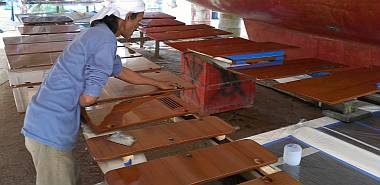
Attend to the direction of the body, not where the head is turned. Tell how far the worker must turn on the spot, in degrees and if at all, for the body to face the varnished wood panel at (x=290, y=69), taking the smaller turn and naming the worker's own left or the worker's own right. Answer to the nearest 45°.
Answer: approximately 45° to the worker's own left

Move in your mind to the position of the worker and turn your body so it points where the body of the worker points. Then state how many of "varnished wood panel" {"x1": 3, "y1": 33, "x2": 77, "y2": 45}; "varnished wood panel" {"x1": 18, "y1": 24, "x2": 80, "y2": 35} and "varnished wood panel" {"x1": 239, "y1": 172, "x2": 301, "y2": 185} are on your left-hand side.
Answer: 2

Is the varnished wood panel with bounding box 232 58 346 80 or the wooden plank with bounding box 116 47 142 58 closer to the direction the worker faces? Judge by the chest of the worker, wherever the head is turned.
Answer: the varnished wood panel

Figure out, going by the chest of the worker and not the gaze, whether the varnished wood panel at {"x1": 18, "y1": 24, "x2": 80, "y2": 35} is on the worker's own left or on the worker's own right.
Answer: on the worker's own left

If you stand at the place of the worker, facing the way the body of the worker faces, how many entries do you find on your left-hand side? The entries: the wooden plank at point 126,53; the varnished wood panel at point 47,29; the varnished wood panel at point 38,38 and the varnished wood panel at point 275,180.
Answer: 3

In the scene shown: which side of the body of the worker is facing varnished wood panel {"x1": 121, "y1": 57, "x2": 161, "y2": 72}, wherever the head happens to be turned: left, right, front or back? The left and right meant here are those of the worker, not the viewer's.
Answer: left

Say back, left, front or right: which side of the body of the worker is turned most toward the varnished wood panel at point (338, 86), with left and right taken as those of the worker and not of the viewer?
front

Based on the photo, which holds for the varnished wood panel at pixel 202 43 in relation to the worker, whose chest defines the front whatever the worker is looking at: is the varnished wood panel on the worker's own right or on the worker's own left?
on the worker's own left

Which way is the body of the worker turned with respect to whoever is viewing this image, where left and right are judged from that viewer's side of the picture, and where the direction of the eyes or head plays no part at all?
facing to the right of the viewer

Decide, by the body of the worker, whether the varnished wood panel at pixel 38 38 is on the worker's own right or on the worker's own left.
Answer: on the worker's own left
